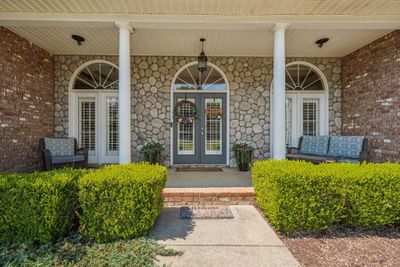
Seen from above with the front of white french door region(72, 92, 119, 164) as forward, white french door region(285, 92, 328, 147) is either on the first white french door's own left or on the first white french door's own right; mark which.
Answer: on the first white french door's own left

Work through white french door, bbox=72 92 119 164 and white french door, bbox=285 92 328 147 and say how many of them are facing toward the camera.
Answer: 2

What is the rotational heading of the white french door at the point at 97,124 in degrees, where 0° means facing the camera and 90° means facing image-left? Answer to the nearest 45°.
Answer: approximately 0°

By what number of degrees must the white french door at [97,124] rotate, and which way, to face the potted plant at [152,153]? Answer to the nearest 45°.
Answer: approximately 45° to its left

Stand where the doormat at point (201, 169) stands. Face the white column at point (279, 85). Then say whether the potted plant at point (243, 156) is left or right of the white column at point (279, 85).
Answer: left

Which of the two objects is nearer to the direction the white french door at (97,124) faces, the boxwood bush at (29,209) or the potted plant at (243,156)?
the boxwood bush

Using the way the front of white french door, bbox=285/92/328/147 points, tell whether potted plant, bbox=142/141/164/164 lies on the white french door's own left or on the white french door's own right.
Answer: on the white french door's own right
